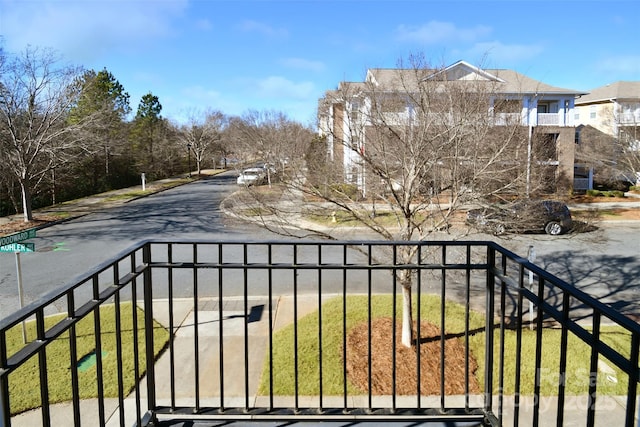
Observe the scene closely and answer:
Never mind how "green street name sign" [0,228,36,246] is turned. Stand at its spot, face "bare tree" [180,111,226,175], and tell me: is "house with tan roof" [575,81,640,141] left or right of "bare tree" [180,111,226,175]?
right

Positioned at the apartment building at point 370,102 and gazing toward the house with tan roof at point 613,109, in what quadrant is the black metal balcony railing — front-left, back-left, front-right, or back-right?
back-right

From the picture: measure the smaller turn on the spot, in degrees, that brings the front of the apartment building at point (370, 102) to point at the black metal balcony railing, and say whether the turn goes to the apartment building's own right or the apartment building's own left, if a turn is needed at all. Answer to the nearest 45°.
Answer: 0° — it already faces it

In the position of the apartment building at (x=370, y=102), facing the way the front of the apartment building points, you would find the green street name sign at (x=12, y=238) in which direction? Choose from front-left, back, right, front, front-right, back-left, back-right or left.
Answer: front-right

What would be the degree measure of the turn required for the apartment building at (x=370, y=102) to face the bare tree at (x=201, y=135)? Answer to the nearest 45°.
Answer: approximately 135° to its right

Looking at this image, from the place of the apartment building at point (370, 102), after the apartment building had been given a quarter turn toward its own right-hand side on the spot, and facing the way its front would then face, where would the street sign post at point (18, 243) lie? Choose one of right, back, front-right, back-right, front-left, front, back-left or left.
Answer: front-left

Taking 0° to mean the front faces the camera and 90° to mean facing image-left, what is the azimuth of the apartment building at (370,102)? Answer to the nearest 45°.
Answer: approximately 0°

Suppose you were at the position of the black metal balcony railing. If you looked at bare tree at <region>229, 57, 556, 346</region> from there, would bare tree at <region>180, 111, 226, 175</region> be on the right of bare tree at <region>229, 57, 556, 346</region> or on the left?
left

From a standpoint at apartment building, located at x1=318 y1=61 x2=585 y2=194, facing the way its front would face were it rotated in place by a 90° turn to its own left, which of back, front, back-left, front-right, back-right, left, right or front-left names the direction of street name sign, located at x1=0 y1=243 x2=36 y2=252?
back-right

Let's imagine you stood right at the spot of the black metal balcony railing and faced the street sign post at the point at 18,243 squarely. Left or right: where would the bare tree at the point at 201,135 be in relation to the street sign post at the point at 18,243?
right
